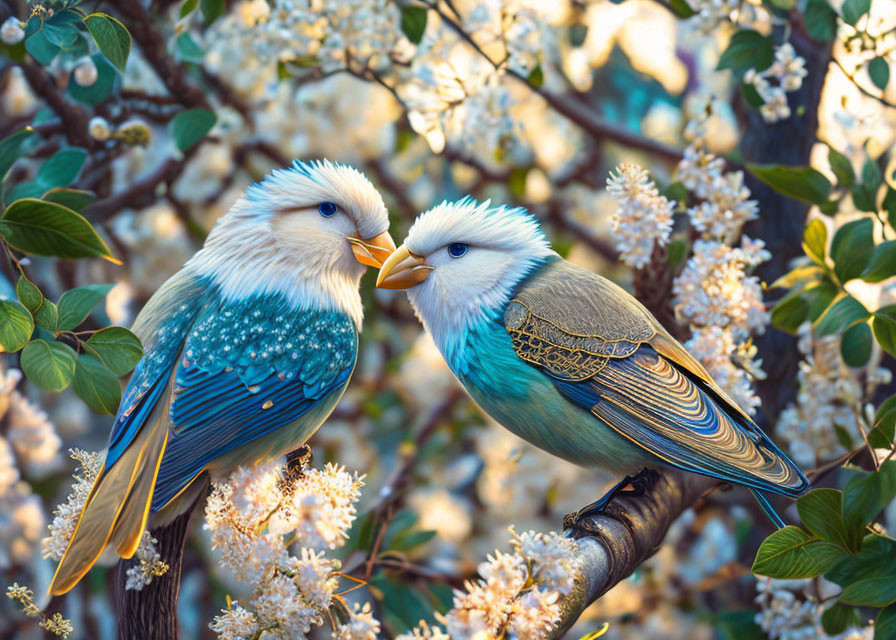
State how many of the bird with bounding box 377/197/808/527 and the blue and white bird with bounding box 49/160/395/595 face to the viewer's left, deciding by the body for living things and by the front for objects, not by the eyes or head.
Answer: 1

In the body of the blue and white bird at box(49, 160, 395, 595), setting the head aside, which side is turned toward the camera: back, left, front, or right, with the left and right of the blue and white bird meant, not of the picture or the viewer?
right

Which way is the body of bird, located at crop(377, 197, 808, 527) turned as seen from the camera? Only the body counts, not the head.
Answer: to the viewer's left
